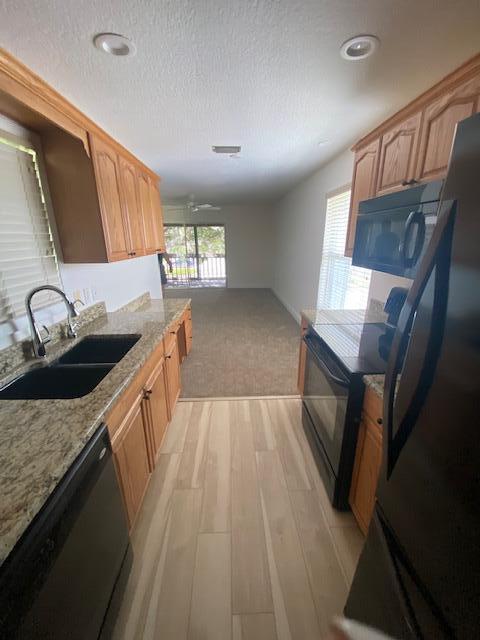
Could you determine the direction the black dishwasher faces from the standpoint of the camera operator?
facing the viewer and to the right of the viewer

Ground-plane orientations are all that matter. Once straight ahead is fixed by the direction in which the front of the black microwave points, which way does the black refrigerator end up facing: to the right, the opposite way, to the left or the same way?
the same way

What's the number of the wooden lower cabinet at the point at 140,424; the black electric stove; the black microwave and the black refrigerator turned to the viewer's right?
1

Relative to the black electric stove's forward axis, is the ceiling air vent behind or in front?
in front

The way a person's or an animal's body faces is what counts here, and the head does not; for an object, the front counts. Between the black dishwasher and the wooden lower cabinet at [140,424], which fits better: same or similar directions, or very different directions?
same or similar directions

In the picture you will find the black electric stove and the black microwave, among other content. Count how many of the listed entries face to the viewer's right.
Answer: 0

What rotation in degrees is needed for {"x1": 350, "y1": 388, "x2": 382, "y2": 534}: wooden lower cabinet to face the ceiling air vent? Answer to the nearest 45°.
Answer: approximately 45° to its right

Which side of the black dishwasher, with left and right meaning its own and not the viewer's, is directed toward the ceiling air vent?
left

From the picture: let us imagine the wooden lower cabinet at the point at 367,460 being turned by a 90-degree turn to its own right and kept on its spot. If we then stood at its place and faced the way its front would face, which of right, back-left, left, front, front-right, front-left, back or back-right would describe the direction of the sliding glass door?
front-left

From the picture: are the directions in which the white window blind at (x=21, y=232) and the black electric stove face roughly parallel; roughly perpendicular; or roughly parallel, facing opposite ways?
roughly parallel, facing opposite ways

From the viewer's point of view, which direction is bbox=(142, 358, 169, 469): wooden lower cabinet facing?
to the viewer's right

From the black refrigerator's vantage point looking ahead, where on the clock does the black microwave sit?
The black microwave is roughly at 4 o'clock from the black refrigerator.

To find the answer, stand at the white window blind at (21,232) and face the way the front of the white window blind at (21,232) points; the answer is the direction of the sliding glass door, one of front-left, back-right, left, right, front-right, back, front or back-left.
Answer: left

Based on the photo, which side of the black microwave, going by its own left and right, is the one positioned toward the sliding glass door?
right

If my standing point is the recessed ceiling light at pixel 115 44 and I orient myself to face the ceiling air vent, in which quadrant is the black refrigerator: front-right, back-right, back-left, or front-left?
back-right

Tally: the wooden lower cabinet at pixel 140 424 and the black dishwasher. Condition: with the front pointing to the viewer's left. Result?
0

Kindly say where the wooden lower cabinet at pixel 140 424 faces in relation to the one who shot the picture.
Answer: facing to the right of the viewer

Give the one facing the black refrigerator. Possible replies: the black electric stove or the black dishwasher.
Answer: the black dishwasher
